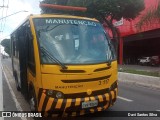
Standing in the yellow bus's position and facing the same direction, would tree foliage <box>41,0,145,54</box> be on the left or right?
on its left

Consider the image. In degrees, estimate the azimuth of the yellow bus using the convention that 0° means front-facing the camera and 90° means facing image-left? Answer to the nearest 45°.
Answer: approximately 315°
